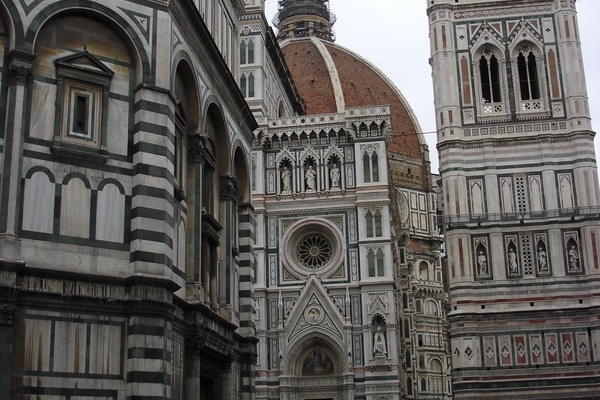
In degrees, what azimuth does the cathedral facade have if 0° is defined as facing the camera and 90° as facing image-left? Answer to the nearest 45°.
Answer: approximately 0°
